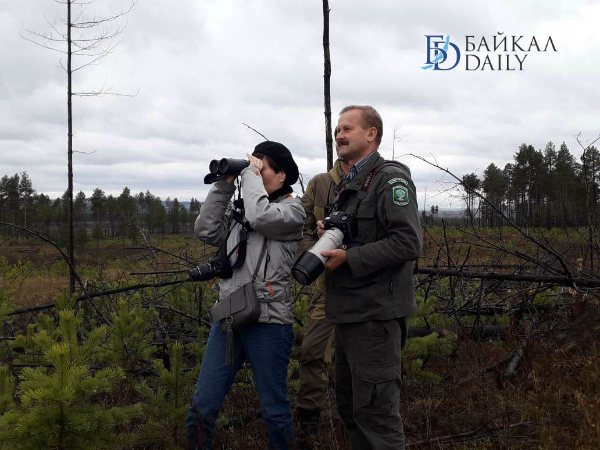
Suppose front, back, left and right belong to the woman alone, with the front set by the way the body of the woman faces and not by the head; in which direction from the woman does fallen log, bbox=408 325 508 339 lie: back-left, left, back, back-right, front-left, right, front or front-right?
back

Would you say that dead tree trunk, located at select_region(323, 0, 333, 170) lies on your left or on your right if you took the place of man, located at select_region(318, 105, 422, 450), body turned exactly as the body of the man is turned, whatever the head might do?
on your right

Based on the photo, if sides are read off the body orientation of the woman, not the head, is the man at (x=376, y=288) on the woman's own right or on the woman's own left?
on the woman's own left

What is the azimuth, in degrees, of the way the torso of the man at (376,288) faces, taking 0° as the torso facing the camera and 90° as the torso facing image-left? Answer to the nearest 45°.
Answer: approximately 45°

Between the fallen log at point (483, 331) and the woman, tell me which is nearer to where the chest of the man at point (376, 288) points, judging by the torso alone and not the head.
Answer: the woman

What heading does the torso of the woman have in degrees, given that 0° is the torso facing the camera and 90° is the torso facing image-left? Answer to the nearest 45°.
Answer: approximately 45°

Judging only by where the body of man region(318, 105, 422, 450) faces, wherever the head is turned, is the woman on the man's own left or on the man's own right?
on the man's own right

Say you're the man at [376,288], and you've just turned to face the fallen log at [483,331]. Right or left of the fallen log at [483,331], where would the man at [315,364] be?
left
